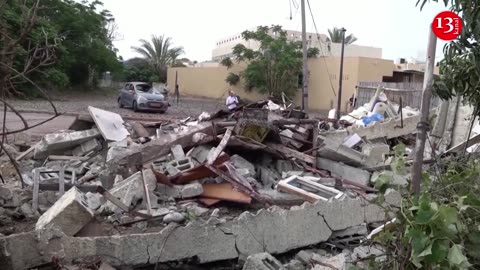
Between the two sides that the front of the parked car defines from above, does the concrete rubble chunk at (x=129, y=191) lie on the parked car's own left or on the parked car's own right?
on the parked car's own right

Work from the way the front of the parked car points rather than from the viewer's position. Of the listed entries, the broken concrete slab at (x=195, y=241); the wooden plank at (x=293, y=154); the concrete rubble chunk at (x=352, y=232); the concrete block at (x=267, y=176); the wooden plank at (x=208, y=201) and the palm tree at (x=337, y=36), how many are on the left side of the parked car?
1

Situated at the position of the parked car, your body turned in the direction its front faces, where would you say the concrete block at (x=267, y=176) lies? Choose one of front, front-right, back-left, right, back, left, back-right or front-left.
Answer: front-right

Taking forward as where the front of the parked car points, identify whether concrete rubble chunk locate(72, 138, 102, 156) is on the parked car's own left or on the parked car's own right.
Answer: on the parked car's own right

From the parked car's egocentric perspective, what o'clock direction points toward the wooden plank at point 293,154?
The wooden plank is roughly at 1 o'clock from the parked car.

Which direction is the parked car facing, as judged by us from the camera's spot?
facing the viewer and to the right of the viewer

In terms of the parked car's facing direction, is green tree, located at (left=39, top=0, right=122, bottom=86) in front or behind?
behind

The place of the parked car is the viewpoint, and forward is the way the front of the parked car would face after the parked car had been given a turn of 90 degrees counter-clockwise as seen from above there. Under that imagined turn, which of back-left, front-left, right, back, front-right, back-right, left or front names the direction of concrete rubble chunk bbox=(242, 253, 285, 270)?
back-right

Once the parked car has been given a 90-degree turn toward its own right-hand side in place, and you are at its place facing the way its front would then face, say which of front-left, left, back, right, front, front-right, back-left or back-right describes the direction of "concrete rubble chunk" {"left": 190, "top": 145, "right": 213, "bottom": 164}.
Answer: front-left

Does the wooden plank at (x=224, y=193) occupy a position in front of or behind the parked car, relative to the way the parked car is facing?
in front

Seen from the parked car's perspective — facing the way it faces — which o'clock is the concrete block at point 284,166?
The concrete block is roughly at 1 o'clock from the parked car.

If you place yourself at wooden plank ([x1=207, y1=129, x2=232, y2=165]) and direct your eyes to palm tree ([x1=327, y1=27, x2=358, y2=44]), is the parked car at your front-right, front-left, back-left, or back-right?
front-left

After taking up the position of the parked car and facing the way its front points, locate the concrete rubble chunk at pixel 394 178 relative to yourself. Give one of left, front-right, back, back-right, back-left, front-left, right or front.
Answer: front-right

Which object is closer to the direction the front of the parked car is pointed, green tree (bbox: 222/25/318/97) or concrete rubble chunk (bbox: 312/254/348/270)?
the concrete rubble chunk

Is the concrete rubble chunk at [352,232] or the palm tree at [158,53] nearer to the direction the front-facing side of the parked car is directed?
the concrete rubble chunk
